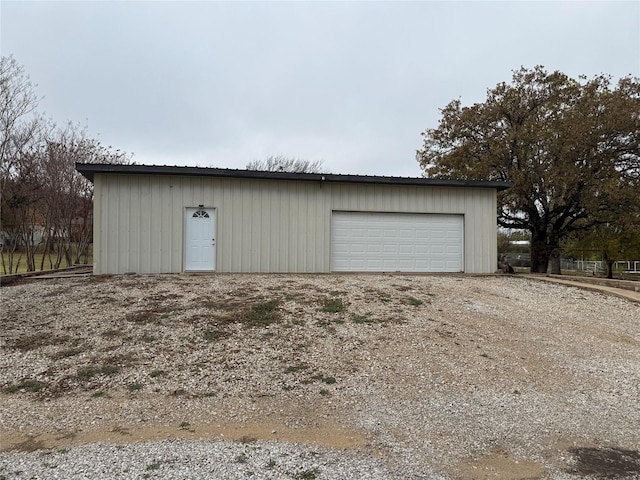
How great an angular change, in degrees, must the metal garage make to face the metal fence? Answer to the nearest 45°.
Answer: approximately 135° to its left

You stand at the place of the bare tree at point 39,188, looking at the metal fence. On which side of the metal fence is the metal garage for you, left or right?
right

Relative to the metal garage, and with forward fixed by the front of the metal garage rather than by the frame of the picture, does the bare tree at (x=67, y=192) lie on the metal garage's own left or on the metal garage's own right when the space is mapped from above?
on the metal garage's own right

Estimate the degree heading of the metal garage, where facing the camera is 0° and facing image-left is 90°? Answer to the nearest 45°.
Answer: approximately 0°

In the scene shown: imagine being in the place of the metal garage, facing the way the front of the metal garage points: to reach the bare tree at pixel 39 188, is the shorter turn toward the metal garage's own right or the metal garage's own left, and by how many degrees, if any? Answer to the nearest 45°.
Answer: approximately 90° to the metal garage's own right

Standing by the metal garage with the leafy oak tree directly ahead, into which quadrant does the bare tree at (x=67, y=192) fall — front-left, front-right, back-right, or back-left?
back-left
